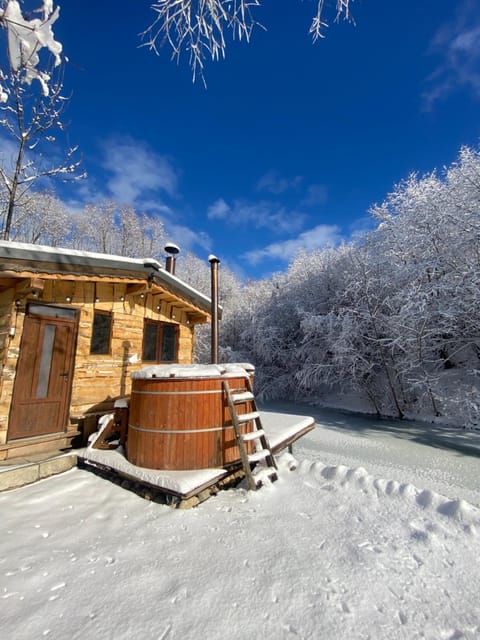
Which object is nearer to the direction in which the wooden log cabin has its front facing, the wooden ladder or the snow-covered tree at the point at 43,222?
the wooden ladder

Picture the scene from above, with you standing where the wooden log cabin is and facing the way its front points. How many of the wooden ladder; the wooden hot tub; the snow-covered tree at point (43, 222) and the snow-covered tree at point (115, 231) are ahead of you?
2

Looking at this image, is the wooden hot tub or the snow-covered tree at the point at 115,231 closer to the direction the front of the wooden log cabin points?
the wooden hot tub

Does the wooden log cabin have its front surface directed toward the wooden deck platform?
yes

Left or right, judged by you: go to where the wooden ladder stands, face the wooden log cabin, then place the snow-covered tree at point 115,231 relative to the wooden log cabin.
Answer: right

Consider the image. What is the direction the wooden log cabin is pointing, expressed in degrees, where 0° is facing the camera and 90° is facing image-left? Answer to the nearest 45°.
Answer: approximately 315°

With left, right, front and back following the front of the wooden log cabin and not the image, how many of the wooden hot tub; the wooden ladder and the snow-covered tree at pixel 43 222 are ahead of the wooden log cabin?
2

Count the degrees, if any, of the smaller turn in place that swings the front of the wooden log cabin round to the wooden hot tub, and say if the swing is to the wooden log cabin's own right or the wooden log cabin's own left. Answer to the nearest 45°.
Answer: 0° — it already faces it

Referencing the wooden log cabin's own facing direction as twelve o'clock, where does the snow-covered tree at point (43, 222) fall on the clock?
The snow-covered tree is roughly at 7 o'clock from the wooden log cabin.

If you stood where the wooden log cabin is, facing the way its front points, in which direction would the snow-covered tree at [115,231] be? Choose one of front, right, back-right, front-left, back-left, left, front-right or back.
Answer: back-left

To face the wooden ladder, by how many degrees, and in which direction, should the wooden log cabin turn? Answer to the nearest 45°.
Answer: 0° — it already faces it
